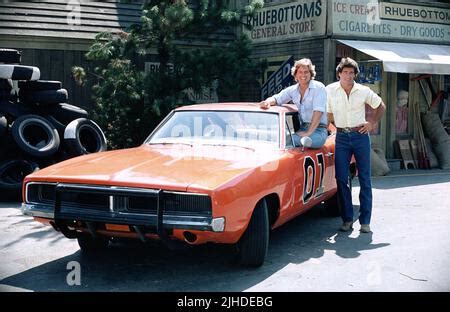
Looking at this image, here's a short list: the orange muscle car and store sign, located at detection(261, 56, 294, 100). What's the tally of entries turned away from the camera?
0

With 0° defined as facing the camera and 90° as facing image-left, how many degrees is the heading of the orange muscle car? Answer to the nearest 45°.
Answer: approximately 45°

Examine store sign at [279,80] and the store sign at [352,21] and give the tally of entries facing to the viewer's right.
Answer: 0

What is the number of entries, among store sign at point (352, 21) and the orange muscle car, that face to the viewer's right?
0

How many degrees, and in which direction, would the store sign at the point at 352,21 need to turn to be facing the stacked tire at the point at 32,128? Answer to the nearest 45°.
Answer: approximately 45° to its right
